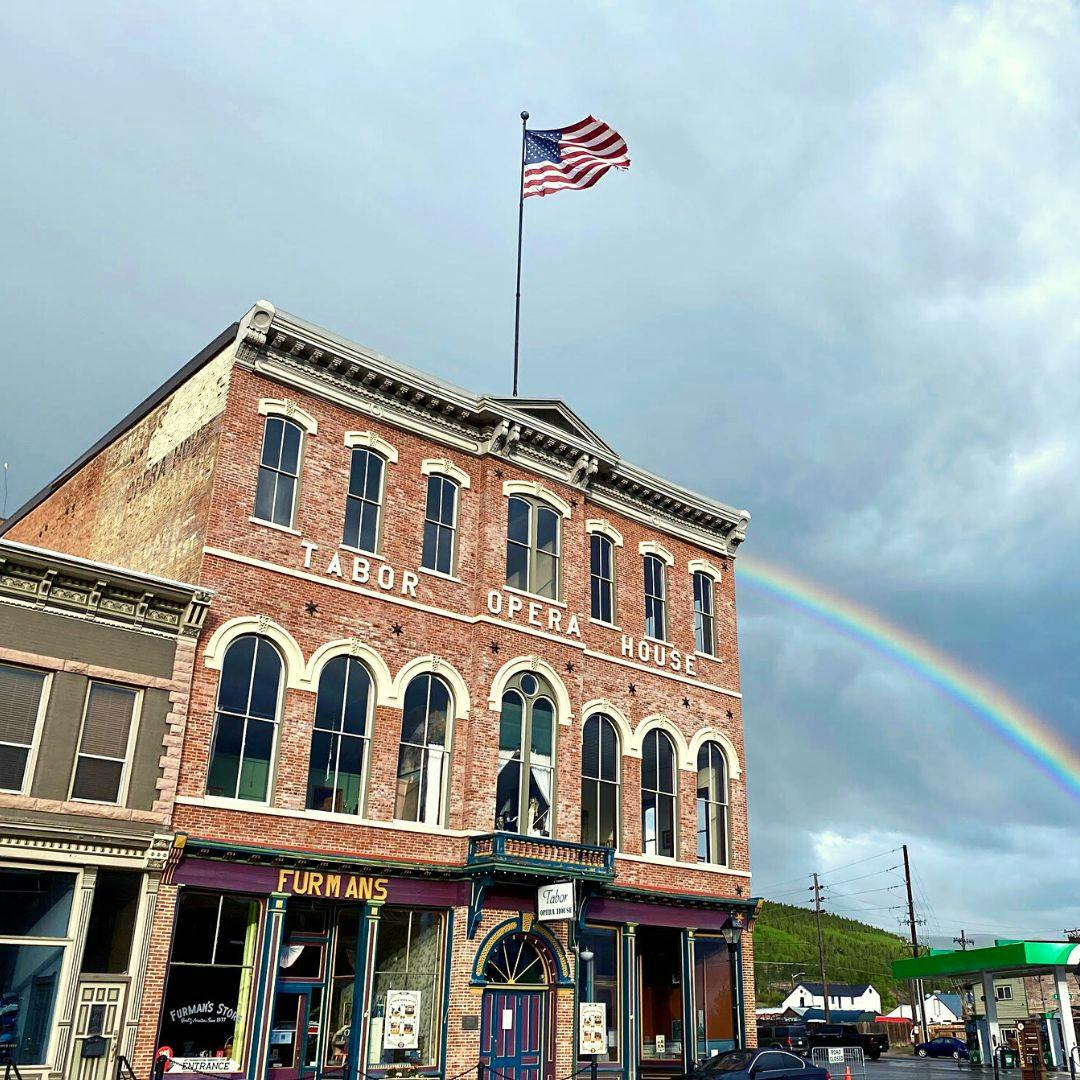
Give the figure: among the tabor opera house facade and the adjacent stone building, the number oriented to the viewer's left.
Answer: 0

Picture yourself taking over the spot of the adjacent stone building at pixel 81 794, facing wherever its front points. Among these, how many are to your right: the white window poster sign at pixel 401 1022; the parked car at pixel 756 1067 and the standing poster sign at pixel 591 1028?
0

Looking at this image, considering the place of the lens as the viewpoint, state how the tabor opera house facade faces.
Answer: facing the viewer and to the right of the viewer

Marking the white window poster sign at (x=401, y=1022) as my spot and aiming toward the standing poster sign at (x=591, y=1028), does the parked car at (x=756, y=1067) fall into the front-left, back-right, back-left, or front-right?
front-right

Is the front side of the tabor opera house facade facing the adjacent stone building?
no

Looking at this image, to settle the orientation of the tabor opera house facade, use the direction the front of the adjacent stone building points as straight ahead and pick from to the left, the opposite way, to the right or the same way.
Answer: the same way

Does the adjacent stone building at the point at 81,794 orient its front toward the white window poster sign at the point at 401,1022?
no
